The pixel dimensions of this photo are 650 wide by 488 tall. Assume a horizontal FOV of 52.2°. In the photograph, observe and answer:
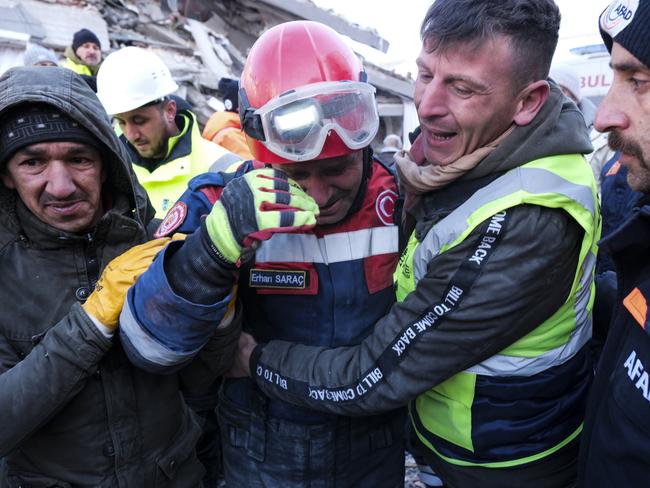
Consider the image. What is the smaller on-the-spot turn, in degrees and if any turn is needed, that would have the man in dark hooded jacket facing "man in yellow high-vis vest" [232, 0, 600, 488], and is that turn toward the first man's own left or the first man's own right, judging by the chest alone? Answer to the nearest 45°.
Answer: approximately 45° to the first man's own left

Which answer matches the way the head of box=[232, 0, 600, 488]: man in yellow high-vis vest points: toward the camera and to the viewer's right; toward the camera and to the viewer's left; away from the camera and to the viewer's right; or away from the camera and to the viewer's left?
toward the camera and to the viewer's left

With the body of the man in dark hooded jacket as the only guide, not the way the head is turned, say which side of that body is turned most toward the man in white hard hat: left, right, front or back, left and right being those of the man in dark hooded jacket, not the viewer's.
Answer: back

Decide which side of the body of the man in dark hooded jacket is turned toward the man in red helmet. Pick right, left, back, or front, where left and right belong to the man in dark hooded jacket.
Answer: left

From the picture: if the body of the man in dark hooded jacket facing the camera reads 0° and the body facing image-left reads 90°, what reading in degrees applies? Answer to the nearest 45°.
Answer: approximately 0°

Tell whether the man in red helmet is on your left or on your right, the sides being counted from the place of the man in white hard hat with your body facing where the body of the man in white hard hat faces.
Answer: on your left

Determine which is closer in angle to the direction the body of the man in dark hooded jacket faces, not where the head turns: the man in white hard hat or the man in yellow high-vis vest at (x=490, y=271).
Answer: the man in yellow high-vis vest

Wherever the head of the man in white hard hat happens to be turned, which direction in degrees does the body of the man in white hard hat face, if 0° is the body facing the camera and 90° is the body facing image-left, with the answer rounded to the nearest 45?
approximately 45°

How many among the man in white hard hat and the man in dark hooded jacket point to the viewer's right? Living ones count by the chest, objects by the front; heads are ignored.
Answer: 0

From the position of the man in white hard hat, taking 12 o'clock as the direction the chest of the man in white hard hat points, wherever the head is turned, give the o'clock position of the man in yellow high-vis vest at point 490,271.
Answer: The man in yellow high-vis vest is roughly at 10 o'clock from the man in white hard hat.
